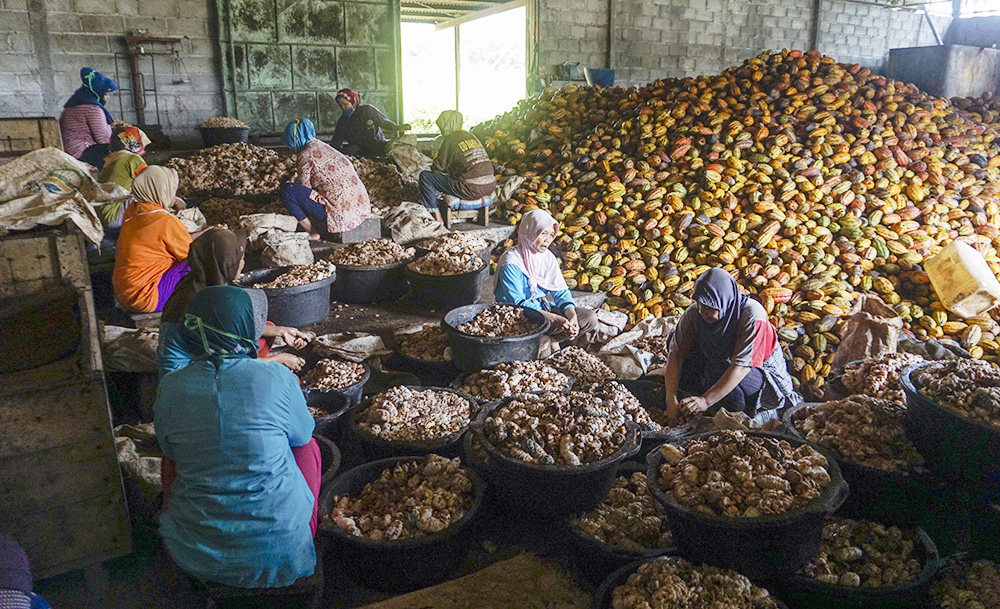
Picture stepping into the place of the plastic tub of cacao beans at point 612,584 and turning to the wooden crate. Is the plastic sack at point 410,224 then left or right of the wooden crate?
right

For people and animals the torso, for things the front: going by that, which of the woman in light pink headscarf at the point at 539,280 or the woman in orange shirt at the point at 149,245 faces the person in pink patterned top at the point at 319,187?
the woman in orange shirt

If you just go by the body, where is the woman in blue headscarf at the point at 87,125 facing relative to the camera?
to the viewer's right

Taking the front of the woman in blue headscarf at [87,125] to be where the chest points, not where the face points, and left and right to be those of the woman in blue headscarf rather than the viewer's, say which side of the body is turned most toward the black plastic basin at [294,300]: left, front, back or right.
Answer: right

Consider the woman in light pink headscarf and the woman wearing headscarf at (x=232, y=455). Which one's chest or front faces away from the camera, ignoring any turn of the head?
the woman wearing headscarf

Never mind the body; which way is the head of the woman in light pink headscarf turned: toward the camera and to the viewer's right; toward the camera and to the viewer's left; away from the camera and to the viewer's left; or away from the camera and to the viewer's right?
toward the camera and to the viewer's right

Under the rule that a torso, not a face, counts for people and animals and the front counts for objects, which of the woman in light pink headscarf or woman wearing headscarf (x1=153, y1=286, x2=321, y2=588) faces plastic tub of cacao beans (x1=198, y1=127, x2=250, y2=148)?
the woman wearing headscarf

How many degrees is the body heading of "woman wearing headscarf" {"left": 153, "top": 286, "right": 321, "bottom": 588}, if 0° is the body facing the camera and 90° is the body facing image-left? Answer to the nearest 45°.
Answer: approximately 180°

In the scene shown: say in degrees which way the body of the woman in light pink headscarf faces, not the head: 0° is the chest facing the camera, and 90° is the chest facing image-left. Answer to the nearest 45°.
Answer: approximately 315°

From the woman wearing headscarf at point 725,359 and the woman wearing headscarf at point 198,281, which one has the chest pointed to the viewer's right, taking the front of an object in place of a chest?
the woman wearing headscarf at point 198,281

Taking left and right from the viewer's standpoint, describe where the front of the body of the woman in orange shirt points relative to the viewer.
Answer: facing away from the viewer and to the right of the viewer

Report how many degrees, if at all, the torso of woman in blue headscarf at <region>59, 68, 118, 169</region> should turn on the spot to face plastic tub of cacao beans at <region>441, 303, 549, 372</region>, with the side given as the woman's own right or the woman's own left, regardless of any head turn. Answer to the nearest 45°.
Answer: approximately 90° to the woman's own right
